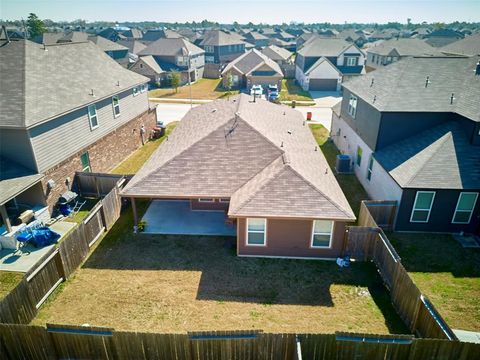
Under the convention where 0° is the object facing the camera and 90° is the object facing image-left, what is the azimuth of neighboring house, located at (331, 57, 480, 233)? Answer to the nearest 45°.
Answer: approximately 180°

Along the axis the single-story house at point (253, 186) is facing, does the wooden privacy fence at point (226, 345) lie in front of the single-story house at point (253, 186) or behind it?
behind

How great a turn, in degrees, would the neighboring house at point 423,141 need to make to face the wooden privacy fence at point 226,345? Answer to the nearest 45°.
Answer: approximately 180°

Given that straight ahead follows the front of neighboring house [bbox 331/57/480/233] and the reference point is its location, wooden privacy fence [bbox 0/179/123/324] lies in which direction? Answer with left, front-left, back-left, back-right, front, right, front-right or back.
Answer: back-left

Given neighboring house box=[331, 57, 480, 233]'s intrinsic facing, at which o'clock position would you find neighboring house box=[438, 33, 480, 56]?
neighboring house box=[438, 33, 480, 56] is roughly at 12 o'clock from neighboring house box=[331, 57, 480, 233].

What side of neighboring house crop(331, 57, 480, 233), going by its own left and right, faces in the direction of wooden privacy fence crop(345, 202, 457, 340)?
back

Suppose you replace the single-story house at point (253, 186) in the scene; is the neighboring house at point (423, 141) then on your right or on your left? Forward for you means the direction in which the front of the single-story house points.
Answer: on your right

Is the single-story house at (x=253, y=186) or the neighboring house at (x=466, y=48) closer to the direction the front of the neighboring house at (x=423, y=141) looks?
the neighboring house

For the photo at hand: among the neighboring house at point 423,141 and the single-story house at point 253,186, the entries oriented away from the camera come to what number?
2

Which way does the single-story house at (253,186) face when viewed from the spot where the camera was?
facing away from the viewer
